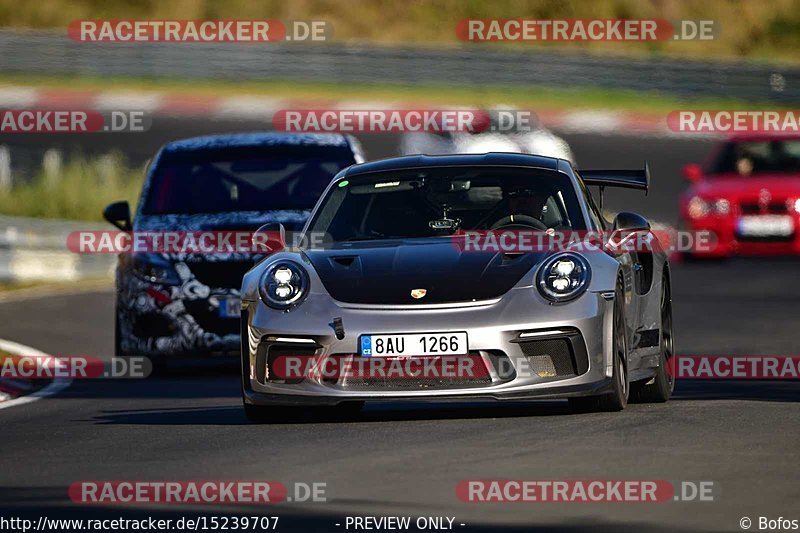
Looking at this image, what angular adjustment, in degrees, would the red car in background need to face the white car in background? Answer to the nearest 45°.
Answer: approximately 135° to its right

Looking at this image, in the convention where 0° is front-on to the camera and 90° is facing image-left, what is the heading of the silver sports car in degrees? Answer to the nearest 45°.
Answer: approximately 0°

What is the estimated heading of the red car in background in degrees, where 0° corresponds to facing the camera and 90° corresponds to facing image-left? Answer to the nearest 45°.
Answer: approximately 0°

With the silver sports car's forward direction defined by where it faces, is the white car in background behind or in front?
behind

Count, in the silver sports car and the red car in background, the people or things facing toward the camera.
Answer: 2
